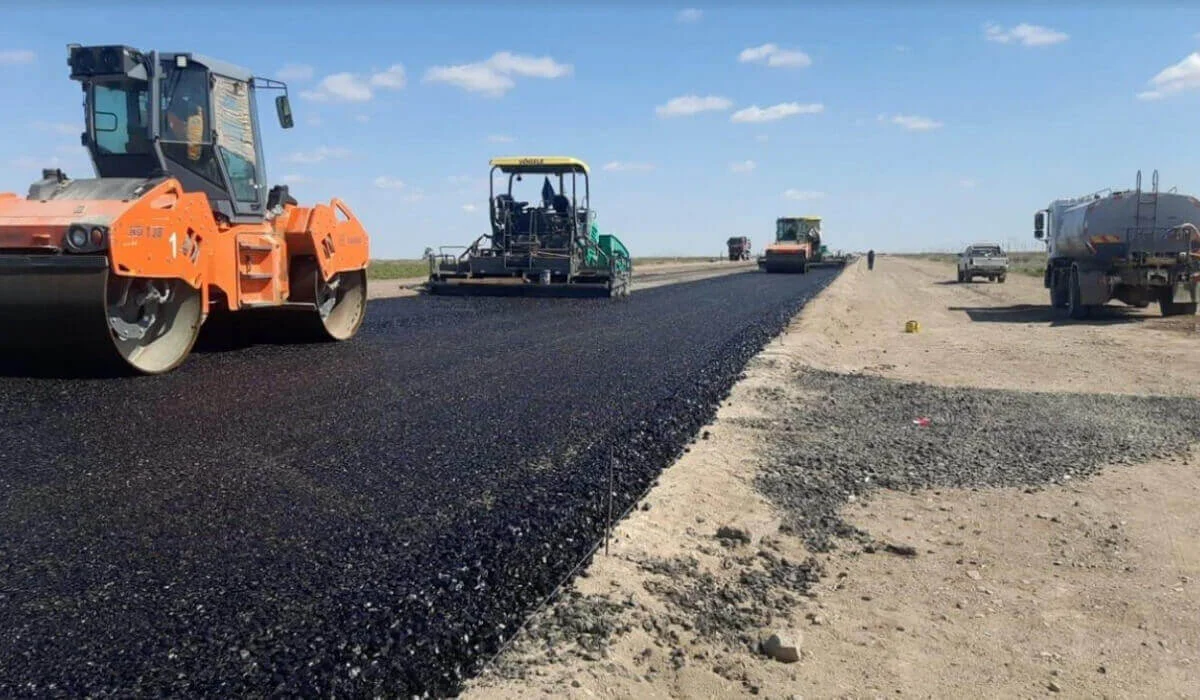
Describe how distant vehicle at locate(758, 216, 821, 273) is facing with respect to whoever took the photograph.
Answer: facing the viewer and to the left of the viewer

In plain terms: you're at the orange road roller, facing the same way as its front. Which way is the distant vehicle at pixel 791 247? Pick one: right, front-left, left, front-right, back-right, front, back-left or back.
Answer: back

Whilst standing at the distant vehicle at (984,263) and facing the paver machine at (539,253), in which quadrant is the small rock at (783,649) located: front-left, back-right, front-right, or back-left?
front-left

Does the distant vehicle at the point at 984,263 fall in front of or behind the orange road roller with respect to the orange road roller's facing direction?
behind

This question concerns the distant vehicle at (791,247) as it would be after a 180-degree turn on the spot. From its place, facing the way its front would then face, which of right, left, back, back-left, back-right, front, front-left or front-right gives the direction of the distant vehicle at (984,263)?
right

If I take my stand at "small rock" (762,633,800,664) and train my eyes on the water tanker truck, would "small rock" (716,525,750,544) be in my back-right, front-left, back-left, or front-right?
front-left

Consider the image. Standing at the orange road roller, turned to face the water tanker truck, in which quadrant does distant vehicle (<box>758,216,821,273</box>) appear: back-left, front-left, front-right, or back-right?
front-left
